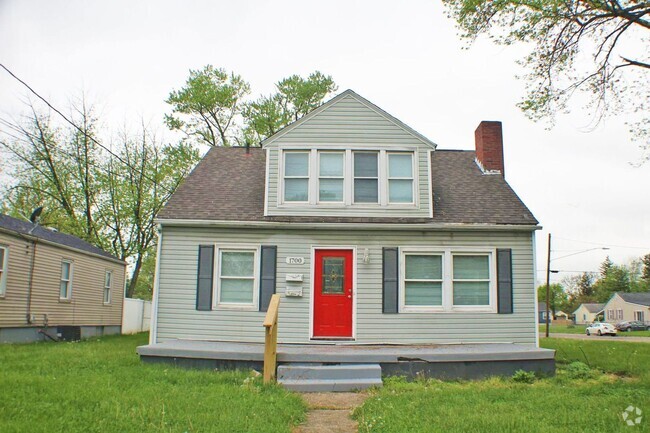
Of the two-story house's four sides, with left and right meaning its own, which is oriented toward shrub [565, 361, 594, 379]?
left

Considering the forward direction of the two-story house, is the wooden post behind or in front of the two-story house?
in front

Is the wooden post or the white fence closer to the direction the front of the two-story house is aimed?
the wooden post

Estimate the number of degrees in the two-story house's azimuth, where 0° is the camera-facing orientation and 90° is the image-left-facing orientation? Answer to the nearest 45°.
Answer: approximately 0°

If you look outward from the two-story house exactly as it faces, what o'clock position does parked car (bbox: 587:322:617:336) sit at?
The parked car is roughly at 7 o'clock from the two-story house.

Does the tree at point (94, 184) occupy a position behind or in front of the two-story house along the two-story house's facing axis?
behind

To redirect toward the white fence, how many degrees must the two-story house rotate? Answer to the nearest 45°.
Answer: approximately 135° to its right

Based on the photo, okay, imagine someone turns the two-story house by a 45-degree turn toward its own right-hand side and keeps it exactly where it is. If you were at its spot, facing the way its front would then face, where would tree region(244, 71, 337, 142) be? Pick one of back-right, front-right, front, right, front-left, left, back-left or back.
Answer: back-right
